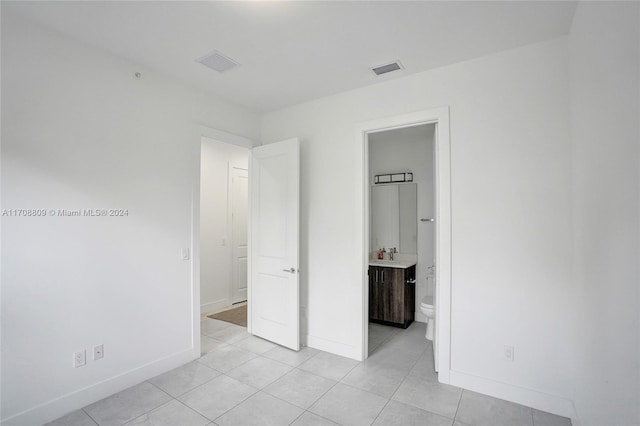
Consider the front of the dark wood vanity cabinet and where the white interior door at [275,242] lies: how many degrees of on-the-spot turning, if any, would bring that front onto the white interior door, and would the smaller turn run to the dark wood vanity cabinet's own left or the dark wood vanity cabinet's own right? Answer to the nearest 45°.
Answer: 0° — it already faces it

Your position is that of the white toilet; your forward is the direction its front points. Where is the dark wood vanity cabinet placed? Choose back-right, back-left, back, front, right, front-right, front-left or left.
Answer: right

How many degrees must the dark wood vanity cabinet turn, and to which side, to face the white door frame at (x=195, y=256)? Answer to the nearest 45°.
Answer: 0° — it already faces it

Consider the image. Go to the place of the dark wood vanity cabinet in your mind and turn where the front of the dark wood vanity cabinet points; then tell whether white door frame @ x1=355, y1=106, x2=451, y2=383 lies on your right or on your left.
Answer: on your left

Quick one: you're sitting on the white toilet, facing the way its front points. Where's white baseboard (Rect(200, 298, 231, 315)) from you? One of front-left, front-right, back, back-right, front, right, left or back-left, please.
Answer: front-right

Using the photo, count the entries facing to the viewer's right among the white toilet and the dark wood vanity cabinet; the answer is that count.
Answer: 0

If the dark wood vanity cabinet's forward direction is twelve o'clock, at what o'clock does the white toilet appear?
The white toilet is roughly at 9 o'clock from the dark wood vanity cabinet.

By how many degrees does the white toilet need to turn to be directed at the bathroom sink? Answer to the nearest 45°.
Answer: approximately 90° to its right

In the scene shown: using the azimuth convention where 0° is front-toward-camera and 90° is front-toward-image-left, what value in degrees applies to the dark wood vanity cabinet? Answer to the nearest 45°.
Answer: approximately 45°
